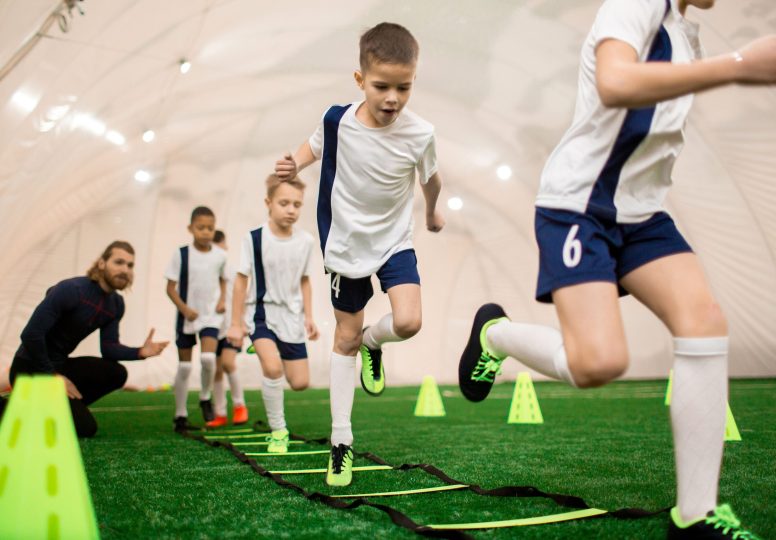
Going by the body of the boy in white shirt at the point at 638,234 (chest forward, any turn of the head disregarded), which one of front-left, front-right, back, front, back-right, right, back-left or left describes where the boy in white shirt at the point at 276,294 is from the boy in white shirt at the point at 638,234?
back

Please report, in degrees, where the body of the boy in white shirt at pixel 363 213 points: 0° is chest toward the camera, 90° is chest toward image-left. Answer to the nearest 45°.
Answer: approximately 0°

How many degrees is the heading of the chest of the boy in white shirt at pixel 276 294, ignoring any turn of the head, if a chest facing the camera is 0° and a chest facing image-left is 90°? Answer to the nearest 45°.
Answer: approximately 0°

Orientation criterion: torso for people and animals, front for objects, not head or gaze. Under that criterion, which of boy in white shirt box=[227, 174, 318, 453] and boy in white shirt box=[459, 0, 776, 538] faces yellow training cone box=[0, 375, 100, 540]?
boy in white shirt box=[227, 174, 318, 453]

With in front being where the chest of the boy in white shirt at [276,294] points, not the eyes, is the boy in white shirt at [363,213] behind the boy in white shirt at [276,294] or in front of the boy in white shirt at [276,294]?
in front

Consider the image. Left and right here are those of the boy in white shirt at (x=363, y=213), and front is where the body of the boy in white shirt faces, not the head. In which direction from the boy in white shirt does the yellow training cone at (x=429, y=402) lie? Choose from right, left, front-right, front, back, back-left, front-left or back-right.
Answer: back

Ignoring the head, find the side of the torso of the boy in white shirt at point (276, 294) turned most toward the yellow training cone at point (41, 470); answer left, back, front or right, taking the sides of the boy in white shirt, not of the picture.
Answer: front

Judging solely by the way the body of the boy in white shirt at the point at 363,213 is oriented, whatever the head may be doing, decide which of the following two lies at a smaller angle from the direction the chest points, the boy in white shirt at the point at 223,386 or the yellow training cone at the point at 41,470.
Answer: the yellow training cone

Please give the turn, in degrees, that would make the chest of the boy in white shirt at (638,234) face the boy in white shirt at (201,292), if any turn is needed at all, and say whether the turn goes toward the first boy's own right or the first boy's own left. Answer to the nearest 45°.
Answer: approximately 180°

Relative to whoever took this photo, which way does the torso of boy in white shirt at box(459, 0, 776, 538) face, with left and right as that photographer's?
facing the viewer and to the right of the viewer

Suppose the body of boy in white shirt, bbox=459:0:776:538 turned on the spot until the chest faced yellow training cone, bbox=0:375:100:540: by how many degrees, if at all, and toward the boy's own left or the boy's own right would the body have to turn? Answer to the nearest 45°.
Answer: approximately 90° to the boy's own right

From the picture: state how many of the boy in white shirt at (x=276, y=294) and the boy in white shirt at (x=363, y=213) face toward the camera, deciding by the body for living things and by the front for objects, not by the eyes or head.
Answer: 2

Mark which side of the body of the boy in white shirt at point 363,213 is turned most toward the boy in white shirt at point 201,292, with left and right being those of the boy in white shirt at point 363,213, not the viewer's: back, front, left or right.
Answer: back

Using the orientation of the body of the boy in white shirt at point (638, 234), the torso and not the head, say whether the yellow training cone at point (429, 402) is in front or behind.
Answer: behind
